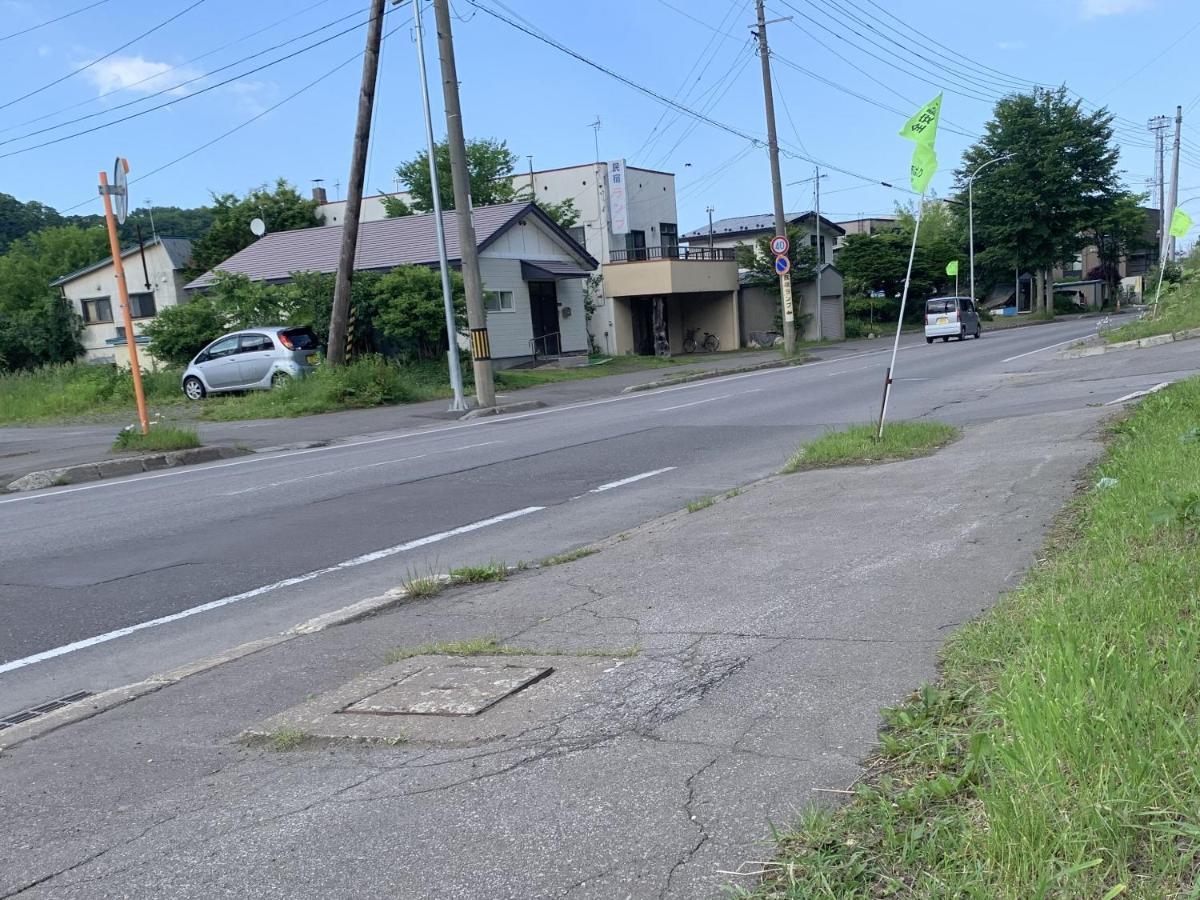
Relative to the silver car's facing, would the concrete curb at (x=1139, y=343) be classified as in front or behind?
behind

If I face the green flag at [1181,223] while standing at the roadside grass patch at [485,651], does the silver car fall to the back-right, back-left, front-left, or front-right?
front-left

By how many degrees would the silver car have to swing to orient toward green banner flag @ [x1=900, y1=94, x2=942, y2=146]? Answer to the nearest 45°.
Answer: approximately 135° to its left

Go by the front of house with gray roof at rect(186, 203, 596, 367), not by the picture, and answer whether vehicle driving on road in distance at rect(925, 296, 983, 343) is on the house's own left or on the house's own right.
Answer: on the house's own left

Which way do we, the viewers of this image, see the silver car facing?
facing away from the viewer and to the left of the viewer

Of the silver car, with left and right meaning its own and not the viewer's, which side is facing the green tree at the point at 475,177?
right

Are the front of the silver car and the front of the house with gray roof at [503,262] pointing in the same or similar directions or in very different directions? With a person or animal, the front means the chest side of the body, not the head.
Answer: very different directions

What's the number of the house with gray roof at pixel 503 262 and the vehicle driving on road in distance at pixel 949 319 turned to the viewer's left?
0

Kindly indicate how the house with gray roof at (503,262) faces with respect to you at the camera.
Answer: facing the viewer and to the right of the viewer
